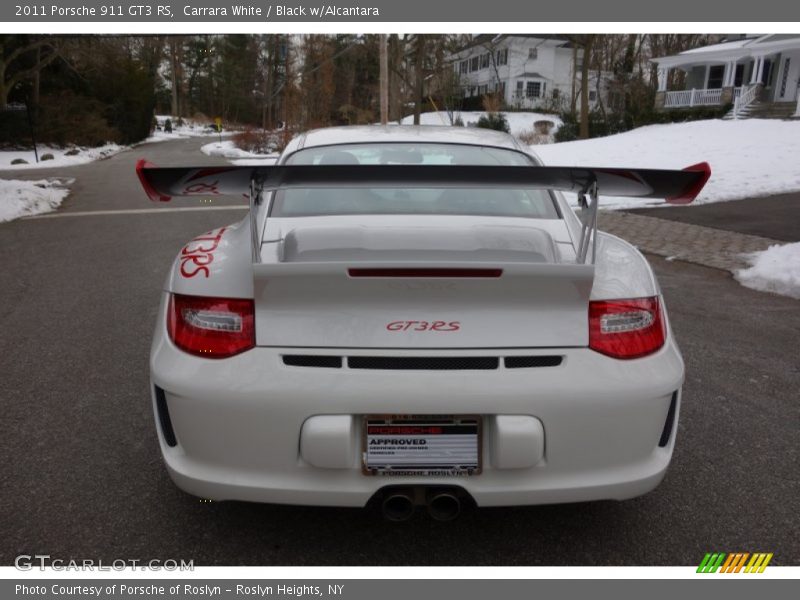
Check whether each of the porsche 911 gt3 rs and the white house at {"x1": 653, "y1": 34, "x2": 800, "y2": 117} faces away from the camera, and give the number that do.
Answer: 1

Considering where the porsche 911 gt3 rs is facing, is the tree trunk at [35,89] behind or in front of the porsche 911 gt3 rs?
in front

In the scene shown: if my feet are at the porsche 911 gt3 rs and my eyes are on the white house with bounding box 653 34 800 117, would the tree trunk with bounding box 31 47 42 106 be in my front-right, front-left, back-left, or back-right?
front-left

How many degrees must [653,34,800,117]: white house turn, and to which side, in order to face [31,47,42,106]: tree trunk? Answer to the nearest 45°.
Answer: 0° — it already faces it

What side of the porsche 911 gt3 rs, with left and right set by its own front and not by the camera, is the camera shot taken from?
back

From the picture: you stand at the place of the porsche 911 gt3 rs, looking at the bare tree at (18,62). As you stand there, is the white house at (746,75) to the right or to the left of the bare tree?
right

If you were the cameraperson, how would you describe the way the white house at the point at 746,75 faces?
facing the viewer and to the left of the viewer

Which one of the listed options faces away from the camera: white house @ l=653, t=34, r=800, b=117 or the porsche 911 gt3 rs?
the porsche 911 gt3 rs

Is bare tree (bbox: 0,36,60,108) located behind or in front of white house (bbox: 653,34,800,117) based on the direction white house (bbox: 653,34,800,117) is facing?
in front
